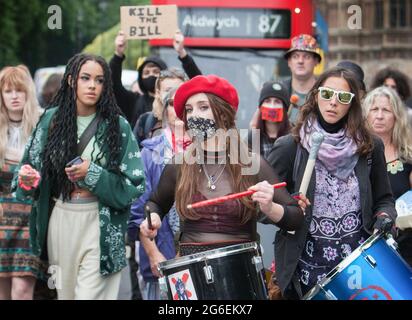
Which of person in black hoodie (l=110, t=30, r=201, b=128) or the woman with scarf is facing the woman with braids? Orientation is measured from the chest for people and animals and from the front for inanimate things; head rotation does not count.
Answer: the person in black hoodie

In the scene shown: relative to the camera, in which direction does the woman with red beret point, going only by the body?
toward the camera

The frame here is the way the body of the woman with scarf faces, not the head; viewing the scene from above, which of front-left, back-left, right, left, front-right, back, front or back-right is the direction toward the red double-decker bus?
back

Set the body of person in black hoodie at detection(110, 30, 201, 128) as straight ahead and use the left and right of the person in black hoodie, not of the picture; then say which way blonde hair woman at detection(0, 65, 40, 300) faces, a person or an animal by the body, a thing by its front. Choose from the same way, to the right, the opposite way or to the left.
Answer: the same way

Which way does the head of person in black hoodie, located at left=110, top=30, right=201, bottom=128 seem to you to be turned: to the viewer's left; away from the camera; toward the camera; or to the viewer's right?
toward the camera

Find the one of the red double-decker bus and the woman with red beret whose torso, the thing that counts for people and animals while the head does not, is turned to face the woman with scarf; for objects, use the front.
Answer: the red double-decker bus

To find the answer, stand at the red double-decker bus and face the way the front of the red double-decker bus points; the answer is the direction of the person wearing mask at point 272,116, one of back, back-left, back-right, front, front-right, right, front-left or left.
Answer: front

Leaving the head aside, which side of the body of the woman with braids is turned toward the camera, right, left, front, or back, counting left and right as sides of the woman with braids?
front

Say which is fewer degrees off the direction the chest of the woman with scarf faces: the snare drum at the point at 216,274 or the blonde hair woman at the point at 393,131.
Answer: the snare drum

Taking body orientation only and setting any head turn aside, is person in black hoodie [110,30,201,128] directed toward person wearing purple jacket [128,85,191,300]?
yes

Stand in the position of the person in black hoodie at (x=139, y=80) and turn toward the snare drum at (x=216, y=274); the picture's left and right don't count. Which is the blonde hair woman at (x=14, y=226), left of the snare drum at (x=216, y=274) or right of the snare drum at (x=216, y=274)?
right

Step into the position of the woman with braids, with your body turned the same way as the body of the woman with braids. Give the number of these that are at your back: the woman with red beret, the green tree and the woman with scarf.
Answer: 1

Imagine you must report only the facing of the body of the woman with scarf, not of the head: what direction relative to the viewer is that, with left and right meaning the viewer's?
facing the viewer

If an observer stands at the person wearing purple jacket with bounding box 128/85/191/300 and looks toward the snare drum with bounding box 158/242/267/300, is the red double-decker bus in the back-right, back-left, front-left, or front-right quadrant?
back-left

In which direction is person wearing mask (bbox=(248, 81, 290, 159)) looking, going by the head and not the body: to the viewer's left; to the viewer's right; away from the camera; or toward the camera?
toward the camera

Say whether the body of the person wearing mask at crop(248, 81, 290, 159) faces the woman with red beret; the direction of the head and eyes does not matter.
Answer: yes

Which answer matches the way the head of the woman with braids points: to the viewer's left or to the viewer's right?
to the viewer's right
